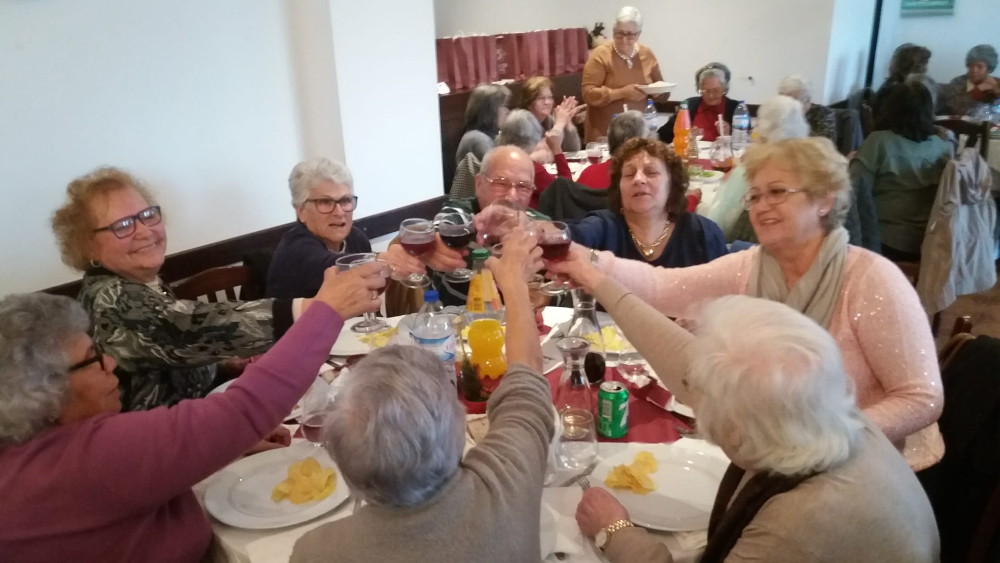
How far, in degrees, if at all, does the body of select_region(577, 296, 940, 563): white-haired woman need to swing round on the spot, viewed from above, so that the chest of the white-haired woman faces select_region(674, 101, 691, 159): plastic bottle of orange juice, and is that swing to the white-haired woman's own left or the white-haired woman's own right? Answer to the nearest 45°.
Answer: approximately 45° to the white-haired woman's own right

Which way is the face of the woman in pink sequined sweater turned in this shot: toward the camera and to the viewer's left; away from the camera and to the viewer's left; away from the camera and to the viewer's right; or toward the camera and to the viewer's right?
toward the camera and to the viewer's left

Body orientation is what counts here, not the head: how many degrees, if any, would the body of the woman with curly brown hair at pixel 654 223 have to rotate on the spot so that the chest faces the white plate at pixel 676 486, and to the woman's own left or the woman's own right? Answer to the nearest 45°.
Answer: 0° — they already face it

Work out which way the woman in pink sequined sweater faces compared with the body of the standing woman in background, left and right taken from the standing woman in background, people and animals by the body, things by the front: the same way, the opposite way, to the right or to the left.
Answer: to the right

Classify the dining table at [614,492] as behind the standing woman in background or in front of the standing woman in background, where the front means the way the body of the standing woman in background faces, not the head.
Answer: in front

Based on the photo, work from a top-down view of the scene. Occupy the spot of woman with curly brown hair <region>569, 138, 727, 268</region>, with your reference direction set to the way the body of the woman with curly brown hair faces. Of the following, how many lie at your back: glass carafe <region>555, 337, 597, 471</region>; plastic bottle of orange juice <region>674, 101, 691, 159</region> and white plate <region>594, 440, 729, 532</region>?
1

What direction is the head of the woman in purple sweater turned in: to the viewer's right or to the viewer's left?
to the viewer's right

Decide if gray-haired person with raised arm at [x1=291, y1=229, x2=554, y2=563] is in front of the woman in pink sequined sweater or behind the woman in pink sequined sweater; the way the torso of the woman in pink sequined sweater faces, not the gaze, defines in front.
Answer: in front

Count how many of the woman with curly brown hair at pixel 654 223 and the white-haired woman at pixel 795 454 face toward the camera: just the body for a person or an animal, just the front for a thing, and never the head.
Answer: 1

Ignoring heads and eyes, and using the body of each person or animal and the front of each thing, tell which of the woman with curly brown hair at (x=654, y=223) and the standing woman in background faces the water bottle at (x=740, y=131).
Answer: the standing woman in background

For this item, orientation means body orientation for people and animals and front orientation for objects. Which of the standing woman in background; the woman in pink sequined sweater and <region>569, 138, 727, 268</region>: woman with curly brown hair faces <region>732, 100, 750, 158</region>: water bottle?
the standing woman in background

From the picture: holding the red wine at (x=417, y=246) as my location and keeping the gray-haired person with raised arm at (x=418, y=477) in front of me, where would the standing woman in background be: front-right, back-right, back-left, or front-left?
back-left
